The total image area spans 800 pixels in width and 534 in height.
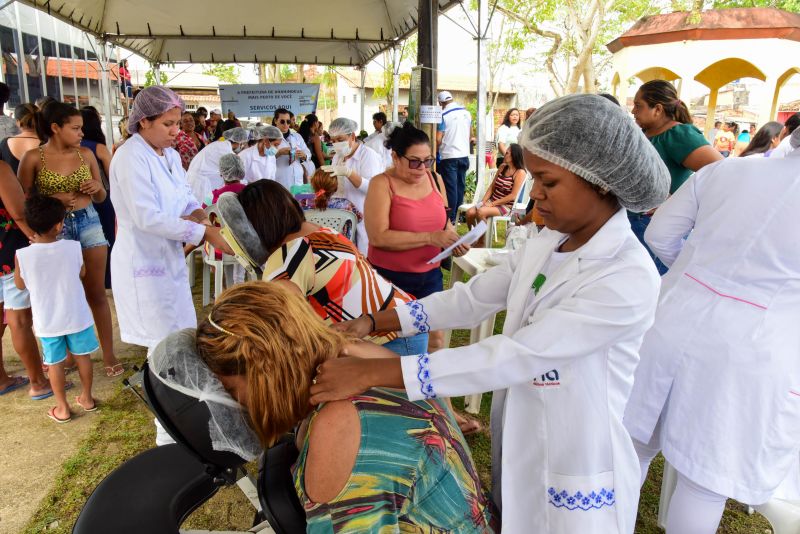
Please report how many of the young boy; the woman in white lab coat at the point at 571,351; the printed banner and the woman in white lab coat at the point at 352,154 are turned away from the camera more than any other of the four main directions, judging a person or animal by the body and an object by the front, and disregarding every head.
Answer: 1

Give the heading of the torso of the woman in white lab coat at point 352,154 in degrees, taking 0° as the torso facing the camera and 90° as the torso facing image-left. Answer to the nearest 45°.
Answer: approximately 45°

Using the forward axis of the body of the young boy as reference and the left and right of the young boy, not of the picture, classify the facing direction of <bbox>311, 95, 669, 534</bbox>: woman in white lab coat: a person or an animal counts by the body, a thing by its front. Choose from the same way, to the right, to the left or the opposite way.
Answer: to the left

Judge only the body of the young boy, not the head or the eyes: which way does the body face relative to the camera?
away from the camera

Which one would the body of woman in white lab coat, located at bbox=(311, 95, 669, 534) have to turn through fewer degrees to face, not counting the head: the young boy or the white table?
the young boy

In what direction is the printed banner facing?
toward the camera

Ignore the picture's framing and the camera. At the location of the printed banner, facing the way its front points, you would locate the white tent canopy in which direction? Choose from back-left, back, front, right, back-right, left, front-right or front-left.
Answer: front

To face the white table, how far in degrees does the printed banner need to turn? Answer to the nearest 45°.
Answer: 0° — it already faces it

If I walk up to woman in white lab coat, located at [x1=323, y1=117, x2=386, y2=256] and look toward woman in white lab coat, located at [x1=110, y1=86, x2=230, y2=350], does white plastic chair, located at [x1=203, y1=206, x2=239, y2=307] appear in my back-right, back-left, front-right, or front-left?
front-right

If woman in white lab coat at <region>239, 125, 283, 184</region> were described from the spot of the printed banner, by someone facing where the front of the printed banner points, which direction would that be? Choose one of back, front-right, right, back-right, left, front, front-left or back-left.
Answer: front

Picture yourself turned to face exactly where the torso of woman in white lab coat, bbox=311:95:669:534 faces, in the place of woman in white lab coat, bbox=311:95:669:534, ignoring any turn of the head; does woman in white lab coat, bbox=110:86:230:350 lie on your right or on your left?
on your right

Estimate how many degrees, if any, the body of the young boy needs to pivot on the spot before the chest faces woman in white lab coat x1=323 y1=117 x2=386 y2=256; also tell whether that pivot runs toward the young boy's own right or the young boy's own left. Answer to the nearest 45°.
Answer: approximately 45° to the young boy's own right

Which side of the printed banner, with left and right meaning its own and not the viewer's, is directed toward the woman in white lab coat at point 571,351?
front

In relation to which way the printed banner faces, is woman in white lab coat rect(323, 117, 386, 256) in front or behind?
in front

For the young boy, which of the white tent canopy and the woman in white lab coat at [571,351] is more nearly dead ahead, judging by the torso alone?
the white tent canopy

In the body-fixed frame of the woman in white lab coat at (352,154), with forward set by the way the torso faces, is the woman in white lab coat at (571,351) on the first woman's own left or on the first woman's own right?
on the first woman's own left

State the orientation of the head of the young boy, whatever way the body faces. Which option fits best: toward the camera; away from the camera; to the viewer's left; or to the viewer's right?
away from the camera

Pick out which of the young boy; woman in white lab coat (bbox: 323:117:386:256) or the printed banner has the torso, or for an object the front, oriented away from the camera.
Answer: the young boy

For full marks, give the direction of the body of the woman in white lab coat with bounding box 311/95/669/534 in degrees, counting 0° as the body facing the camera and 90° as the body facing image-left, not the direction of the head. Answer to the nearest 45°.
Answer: approximately 45°
